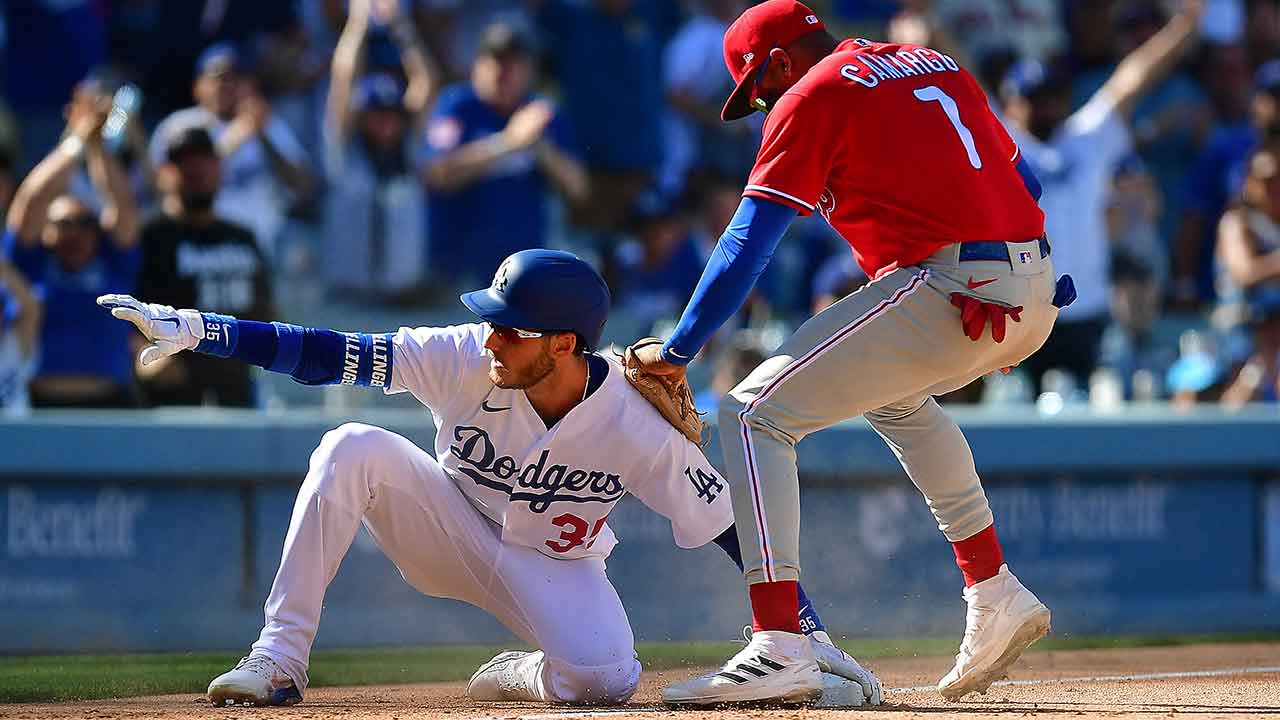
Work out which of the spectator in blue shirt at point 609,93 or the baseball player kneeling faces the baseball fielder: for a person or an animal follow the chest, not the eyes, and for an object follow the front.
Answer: the spectator in blue shirt

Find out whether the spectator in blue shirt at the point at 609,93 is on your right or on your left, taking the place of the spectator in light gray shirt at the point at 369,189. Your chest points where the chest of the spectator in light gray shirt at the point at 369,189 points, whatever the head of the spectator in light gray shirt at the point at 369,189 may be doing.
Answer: on your left

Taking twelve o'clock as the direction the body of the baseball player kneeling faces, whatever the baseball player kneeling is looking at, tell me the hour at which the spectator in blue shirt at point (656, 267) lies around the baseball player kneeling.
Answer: The spectator in blue shirt is roughly at 5 o'clock from the baseball player kneeling.

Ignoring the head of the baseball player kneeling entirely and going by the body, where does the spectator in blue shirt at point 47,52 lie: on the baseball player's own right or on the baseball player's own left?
on the baseball player's own right

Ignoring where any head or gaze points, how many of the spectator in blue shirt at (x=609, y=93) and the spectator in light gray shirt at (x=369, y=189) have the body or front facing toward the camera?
2

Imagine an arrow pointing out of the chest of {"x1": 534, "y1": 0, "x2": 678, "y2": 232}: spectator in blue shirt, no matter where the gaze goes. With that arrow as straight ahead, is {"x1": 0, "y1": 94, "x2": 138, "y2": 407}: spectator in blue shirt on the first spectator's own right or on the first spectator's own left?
on the first spectator's own right

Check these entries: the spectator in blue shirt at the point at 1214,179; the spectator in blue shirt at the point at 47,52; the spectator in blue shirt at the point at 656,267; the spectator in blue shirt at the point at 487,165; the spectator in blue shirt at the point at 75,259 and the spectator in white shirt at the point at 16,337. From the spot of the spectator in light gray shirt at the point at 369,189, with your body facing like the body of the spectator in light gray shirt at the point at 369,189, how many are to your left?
3

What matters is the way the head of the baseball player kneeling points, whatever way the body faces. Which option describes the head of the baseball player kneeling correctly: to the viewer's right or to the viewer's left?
to the viewer's left

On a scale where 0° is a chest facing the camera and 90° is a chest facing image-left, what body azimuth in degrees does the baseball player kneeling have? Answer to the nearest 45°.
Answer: approximately 45°

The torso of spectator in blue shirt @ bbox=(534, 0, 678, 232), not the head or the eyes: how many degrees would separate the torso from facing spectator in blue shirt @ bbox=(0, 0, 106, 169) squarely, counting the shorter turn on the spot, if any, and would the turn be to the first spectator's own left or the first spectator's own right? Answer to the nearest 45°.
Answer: approximately 90° to the first spectator's own right

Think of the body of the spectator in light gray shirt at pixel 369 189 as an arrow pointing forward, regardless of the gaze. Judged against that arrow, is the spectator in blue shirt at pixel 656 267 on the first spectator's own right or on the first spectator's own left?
on the first spectator's own left

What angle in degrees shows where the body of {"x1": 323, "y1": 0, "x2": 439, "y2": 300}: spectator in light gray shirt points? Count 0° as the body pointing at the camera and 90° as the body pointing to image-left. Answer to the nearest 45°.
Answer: approximately 0°

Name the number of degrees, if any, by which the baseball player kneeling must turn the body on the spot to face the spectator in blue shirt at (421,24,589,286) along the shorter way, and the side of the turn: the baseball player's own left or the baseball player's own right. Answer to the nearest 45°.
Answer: approximately 135° to the baseball player's own right
